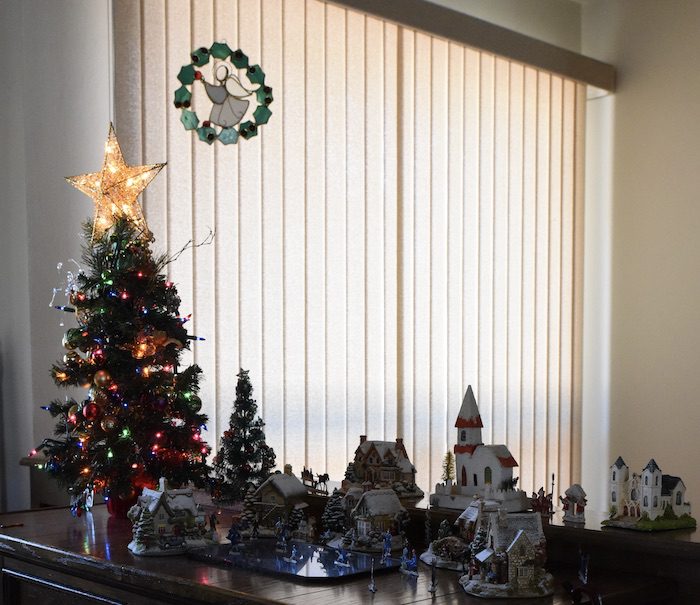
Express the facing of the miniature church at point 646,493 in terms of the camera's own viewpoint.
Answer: facing the viewer and to the left of the viewer

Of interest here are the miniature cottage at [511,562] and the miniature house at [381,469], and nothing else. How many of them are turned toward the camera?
2

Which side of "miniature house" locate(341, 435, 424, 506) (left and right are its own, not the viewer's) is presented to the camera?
front
